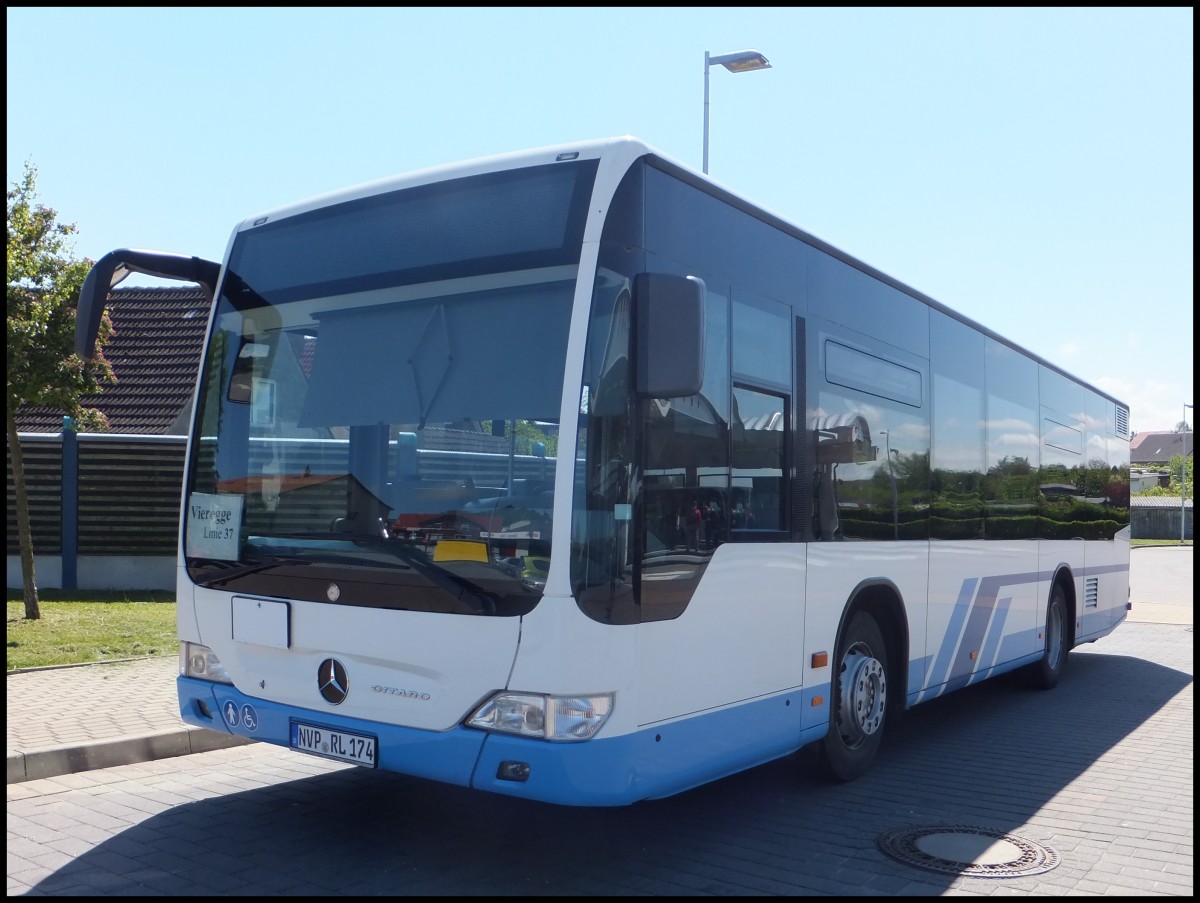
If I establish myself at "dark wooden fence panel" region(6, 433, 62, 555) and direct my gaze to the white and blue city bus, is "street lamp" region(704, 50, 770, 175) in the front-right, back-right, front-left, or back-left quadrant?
front-left

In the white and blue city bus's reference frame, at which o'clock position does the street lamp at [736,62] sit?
The street lamp is roughly at 5 o'clock from the white and blue city bus.

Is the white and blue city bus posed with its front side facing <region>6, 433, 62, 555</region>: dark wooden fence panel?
no

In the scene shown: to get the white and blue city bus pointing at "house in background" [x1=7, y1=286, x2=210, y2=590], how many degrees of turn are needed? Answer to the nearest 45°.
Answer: approximately 90° to its right

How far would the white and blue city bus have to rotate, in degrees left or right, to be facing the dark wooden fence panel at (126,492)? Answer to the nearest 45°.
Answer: approximately 90° to its right

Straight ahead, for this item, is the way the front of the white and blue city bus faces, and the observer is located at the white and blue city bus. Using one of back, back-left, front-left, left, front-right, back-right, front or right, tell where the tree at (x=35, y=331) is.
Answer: right

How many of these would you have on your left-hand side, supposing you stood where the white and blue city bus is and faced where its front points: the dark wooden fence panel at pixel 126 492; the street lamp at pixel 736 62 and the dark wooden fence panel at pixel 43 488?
0

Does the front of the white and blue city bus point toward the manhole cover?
no

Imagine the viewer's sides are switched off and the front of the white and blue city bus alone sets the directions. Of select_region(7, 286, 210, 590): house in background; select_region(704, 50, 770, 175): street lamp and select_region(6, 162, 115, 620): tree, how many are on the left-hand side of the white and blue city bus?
0

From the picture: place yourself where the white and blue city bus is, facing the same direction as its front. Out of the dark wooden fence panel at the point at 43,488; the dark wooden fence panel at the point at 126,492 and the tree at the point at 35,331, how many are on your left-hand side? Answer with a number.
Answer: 0

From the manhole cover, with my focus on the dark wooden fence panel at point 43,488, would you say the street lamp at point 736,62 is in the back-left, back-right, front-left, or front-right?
front-right
